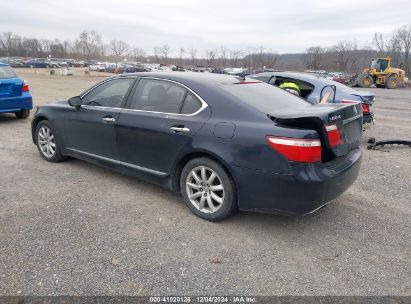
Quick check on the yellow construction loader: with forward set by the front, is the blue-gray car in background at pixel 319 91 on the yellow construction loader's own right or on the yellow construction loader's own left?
on the yellow construction loader's own left

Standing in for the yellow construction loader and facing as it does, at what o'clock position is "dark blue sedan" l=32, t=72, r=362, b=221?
The dark blue sedan is roughly at 9 o'clock from the yellow construction loader.

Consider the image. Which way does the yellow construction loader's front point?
to the viewer's left

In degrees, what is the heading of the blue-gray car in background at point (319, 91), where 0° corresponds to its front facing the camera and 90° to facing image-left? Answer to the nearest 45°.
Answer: approximately 135°

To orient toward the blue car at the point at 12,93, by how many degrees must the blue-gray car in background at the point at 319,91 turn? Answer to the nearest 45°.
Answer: approximately 45° to its left

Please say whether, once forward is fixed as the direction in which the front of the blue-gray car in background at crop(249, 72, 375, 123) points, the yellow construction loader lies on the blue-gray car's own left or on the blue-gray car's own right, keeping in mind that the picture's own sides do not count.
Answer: on the blue-gray car's own right

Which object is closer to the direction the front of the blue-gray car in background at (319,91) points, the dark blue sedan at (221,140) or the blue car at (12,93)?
the blue car

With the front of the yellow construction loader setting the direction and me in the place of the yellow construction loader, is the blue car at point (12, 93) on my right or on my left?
on my left

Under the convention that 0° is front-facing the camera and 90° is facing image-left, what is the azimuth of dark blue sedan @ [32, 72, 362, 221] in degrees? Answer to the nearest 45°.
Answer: approximately 135°
